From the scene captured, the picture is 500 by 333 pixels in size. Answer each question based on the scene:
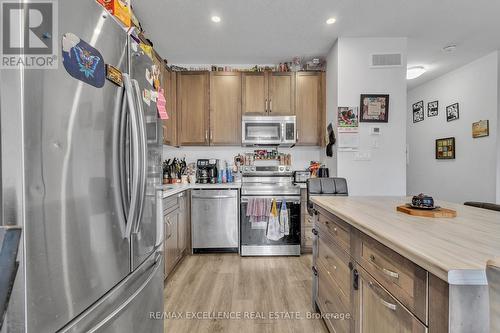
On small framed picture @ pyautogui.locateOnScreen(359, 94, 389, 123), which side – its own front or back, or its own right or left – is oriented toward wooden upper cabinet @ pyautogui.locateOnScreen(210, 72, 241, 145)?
right

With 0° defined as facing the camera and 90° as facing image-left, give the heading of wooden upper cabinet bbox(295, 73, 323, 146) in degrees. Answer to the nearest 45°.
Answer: approximately 0°

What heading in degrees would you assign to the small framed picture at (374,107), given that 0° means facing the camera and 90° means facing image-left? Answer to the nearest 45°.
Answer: approximately 0°

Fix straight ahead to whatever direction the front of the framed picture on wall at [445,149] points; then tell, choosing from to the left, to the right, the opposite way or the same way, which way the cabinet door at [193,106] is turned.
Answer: to the left

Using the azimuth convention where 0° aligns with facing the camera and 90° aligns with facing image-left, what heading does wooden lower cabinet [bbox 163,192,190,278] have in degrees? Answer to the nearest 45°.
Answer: approximately 270°

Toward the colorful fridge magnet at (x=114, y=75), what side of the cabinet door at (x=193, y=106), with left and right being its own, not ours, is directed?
front

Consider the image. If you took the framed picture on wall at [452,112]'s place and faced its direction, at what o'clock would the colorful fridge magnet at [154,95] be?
The colorful fridge magnet is roughly at 11 o'clock from the framed picture on wall.

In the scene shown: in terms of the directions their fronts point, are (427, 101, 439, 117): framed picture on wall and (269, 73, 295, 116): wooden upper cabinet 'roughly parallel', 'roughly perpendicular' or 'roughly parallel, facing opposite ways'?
roughly perpendicular
